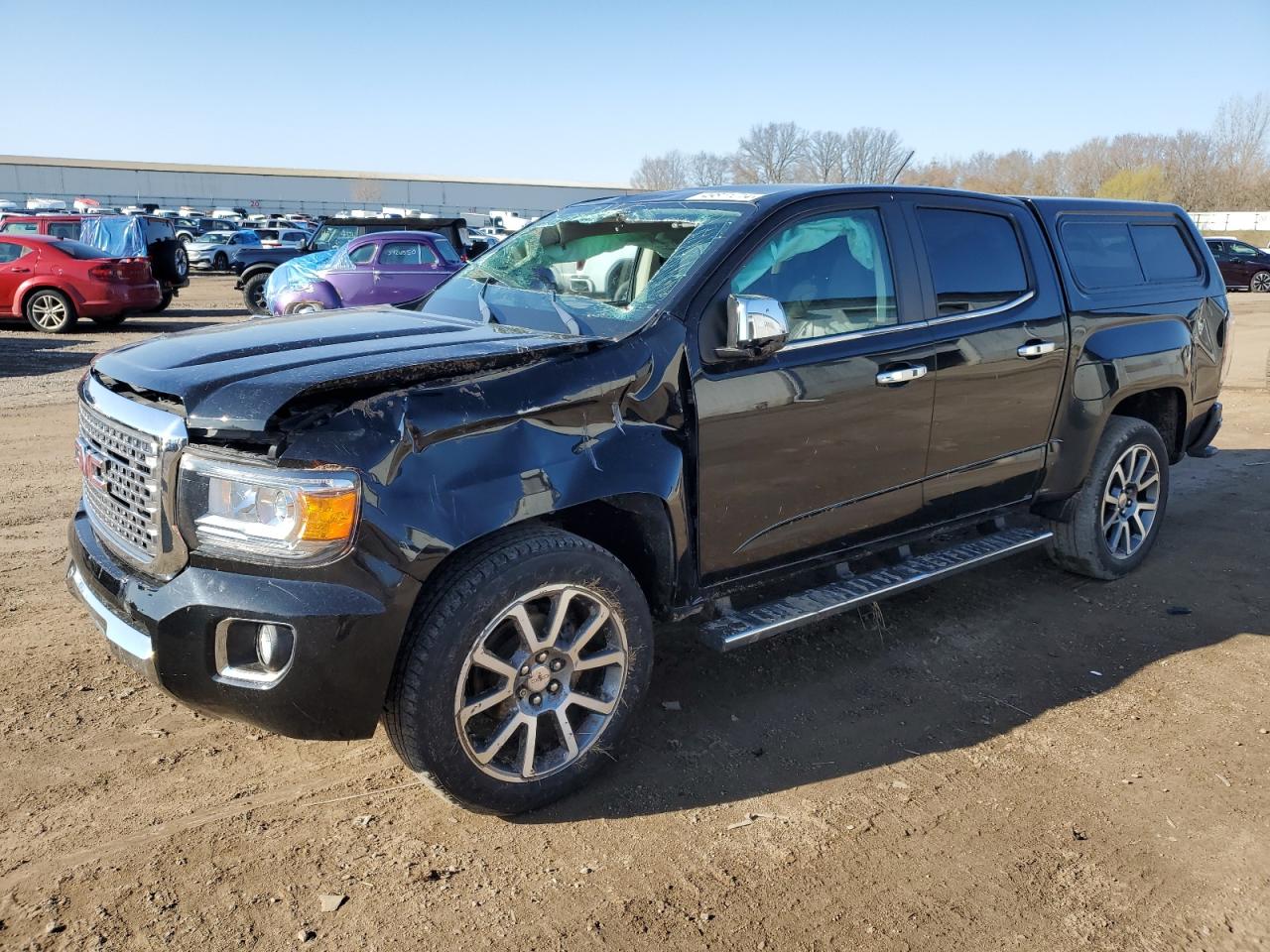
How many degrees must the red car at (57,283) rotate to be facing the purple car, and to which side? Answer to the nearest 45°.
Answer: approximately 180°

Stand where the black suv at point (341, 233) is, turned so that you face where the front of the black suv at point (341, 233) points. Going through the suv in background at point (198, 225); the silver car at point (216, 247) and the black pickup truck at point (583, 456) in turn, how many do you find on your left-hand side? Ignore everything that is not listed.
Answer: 1

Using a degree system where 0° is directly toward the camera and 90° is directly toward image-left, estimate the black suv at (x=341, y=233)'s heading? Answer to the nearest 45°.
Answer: approximately 90°

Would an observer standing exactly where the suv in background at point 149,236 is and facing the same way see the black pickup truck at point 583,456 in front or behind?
behind

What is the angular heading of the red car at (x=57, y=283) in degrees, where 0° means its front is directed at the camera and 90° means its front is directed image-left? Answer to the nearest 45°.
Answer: approximately 135°

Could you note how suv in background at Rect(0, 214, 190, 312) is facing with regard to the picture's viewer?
facing away from the viewer and to the left of the viewer

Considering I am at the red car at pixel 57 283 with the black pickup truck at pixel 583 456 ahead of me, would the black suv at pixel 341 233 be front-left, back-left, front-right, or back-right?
back-left

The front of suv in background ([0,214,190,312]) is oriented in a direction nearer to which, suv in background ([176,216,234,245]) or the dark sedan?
the suv in background

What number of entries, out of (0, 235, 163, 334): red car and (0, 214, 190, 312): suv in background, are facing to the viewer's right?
0

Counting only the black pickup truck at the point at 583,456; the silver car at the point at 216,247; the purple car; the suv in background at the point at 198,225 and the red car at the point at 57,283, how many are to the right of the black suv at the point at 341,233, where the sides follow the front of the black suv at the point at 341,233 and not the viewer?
2

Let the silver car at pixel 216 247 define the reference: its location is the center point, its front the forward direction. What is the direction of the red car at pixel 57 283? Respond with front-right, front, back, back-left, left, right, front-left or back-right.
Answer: front-left

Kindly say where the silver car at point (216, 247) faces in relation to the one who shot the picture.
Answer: facing the viewer and to the left of the viewer

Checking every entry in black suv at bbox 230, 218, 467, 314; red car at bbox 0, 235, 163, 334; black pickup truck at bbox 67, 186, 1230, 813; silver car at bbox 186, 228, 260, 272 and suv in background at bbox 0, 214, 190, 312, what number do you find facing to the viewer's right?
0

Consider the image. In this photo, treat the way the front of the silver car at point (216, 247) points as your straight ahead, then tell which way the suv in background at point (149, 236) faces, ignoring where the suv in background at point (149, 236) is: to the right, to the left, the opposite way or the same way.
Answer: to the right

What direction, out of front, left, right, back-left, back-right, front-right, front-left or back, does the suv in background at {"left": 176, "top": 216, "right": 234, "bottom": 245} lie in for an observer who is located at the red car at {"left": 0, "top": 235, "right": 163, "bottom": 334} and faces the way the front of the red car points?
front-right

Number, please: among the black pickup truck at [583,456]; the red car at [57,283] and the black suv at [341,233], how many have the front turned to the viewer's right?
0

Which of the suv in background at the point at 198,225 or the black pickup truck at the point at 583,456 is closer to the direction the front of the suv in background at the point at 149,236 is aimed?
the suv in background

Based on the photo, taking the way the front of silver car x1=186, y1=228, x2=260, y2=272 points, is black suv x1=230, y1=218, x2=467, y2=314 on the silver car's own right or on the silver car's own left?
on the silver car's own left

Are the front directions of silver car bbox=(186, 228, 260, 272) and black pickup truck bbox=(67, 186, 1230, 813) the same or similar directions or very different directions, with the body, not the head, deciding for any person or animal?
same or similar directions

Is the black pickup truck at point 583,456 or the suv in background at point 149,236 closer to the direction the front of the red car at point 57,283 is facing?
the suv in background
